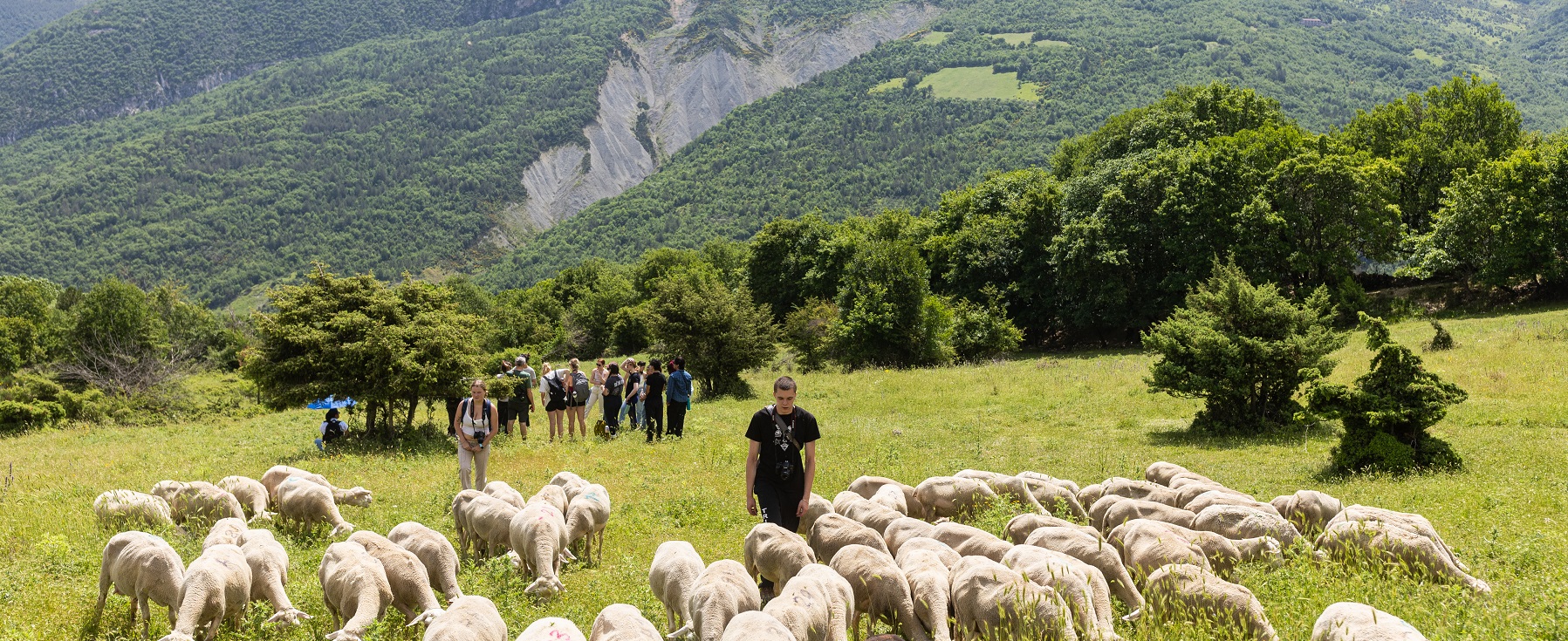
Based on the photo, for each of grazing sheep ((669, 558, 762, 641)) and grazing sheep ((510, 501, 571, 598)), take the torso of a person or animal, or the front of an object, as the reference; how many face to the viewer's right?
0

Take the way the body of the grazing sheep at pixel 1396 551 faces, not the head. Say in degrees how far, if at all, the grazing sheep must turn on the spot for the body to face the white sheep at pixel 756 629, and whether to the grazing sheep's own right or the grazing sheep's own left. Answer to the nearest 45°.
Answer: approximately 135° to the grazing sheep's own right

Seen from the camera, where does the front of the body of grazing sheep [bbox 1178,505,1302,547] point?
to the viewer's right

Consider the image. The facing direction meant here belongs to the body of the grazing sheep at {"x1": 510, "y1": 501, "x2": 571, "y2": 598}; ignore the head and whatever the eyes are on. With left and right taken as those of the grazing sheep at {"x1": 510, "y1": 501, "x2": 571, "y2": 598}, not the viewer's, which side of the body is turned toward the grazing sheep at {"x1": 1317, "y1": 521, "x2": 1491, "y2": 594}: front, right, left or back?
left

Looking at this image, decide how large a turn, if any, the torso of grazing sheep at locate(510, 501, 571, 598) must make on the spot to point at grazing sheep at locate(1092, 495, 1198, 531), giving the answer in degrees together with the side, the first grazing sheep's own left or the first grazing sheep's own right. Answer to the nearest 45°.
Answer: approximately 90° to the first grazing sheep's own left

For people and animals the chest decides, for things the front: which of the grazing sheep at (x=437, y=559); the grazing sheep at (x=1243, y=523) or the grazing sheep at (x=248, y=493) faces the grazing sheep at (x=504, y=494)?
the grazing sheep at (x=248, y=493)

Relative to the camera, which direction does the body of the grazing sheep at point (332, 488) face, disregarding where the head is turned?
to the viewer's right

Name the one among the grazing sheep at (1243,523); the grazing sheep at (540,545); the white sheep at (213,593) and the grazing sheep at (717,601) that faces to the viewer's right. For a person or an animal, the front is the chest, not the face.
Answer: the grazing sheep at (1243,523)

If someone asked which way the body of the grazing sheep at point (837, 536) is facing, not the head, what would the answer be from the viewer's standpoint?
to the viewer's right

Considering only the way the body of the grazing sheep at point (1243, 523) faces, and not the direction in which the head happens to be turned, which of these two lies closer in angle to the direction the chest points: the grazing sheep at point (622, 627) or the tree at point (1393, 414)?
the tree

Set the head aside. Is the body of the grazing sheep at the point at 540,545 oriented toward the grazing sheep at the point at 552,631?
yes

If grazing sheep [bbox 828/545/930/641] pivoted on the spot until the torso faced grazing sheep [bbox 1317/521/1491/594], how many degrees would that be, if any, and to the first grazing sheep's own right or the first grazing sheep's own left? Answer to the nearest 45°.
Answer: approximately 45° to the first grazing sheep's own left

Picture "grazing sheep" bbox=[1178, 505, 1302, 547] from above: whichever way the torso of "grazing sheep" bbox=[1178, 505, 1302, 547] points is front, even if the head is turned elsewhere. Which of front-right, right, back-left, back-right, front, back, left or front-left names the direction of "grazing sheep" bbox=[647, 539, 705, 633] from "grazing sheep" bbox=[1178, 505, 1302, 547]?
back-right

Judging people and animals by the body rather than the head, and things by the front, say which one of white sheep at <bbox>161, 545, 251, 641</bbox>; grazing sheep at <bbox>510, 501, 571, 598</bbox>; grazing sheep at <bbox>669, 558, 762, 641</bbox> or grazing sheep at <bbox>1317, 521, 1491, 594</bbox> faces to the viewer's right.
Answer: grazing sheep at <bbox>1317, 521, 1491, 594</bbox>
